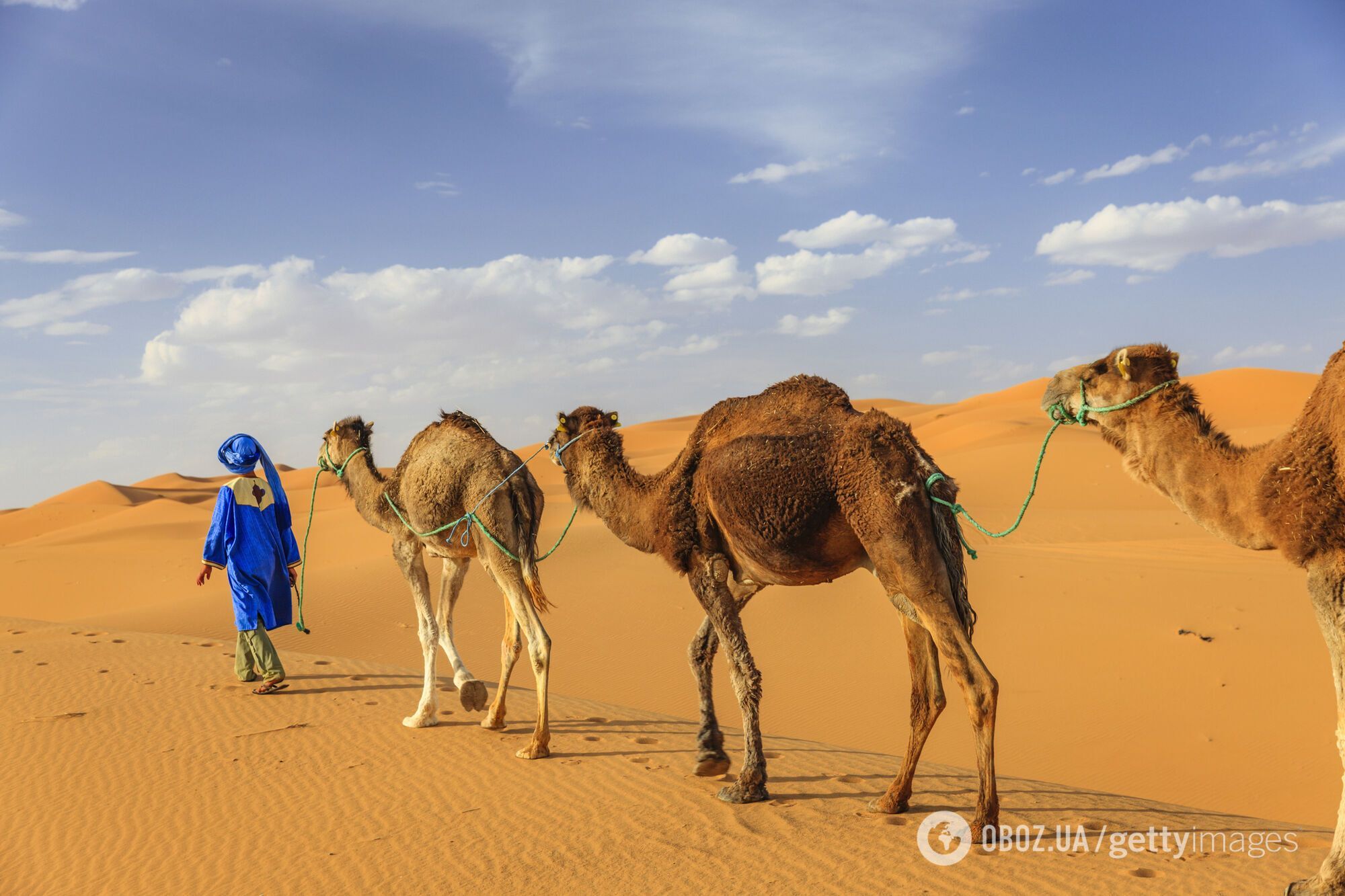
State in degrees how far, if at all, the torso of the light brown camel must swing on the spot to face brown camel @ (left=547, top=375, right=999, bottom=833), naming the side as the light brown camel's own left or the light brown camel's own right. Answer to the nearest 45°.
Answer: approximately 180°

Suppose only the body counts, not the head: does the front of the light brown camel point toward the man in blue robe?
yes

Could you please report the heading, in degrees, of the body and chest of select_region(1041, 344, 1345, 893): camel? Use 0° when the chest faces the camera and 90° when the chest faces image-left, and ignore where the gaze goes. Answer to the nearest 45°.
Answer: approximately 90°

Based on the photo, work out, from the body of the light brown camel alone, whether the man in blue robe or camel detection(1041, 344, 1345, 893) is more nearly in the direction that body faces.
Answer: the man in blue robe

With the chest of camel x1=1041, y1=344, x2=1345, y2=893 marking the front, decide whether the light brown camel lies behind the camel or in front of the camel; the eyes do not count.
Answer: in front

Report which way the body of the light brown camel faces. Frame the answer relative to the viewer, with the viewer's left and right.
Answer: facing away from the viewer and to the left of the viewer

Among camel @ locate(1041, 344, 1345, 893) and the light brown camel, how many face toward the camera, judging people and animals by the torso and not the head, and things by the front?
0

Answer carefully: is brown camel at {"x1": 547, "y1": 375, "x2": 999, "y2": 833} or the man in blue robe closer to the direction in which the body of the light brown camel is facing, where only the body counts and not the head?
the man in blue robe

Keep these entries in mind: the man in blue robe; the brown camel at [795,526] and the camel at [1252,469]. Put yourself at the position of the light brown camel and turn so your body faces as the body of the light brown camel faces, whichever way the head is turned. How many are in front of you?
1

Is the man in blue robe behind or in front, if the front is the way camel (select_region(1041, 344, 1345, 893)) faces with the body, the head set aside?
in front
